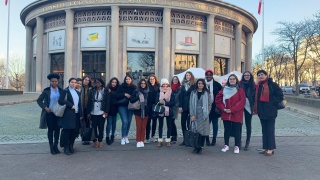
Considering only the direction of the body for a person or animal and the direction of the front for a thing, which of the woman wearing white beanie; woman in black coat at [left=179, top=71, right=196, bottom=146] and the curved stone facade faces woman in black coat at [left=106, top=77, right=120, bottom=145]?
the curved stone facade

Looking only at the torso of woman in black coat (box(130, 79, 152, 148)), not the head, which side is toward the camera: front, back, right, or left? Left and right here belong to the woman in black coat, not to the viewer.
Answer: front

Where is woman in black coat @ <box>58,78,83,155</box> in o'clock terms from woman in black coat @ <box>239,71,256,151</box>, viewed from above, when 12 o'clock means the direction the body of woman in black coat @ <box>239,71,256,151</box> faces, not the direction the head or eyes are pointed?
woman in black coat @ <box>58,78,83,155</box> is roughly at 2 o'clock from woman in black coat @ <box>239,71,256,151</box>.

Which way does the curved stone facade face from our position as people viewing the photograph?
facing the viewer

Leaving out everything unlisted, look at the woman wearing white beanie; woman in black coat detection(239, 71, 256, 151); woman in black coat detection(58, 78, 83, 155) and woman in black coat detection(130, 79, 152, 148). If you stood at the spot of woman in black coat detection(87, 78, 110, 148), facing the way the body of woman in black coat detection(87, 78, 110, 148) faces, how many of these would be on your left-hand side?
3

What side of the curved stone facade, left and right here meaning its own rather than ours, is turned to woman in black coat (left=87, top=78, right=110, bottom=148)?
front

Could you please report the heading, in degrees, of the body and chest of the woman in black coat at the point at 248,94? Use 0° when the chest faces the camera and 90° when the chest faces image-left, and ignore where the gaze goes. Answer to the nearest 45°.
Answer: approximately 0°

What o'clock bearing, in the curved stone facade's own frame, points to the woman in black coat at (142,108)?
The woman in black coat is roughly at 12 o'clock from the curved stone facade.

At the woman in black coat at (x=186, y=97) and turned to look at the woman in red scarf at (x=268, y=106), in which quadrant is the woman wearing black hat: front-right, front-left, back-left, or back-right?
back-right

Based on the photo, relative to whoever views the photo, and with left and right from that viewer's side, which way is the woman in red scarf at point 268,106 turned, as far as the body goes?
facing the viewer and to the left of the viewer
